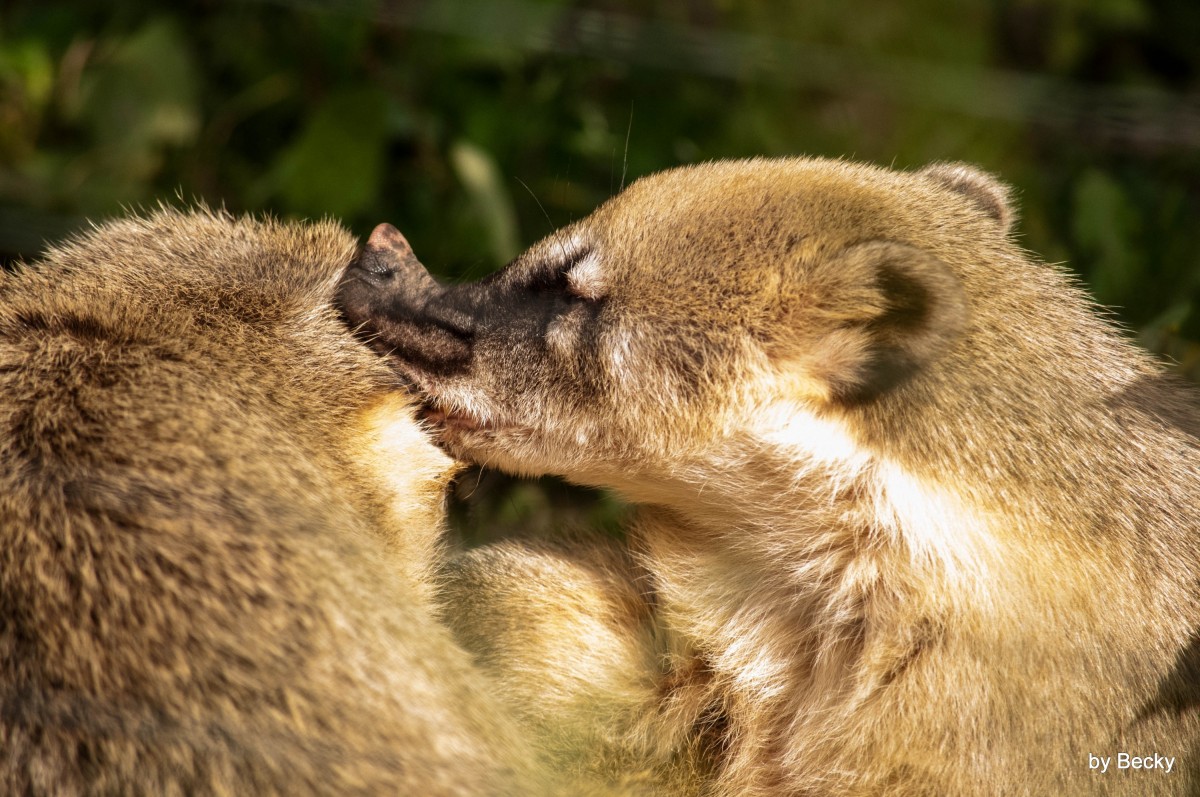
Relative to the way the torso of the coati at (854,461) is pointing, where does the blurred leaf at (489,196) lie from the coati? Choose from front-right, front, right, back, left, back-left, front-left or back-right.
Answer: front-right

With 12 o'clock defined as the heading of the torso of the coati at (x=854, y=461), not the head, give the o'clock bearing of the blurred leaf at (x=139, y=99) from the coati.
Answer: The blurred leaf is roughly at 1 o'clock from the coati.

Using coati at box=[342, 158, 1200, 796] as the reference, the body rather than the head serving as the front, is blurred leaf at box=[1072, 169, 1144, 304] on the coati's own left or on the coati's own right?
on the coati's own right

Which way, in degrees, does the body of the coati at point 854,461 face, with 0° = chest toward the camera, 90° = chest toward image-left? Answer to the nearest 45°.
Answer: approximately 90°

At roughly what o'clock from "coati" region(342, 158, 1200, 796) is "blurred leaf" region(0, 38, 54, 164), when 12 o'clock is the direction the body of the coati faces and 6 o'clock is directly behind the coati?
The blurred leaf is roughly at 1 o'clock from the coati.
